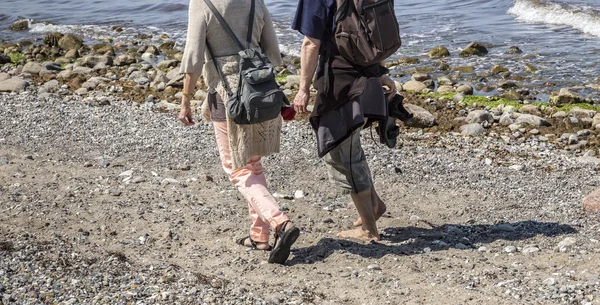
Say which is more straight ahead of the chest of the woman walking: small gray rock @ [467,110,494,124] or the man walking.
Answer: the small gray rock

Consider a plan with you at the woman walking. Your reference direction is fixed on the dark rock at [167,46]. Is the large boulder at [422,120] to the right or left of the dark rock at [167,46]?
right

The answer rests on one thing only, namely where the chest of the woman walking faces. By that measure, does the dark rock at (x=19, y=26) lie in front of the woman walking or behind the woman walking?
in front

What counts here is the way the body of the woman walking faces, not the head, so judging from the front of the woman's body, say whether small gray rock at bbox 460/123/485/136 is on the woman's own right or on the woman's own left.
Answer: on the woman's own right

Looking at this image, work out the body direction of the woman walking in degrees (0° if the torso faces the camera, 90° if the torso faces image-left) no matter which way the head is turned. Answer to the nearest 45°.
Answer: approximately 135°

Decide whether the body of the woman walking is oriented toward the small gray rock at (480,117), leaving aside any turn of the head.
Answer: no

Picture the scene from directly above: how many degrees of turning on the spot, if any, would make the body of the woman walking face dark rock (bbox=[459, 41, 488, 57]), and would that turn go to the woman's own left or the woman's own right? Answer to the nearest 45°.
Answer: approximately 90° to the woman's own right

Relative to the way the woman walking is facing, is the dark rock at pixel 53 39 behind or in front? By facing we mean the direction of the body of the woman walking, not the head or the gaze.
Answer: in front

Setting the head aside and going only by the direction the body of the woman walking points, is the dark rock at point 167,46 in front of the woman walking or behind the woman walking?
in front

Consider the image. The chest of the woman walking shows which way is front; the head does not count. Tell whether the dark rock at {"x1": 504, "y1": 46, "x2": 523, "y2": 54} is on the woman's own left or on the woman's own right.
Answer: on the woman's own right

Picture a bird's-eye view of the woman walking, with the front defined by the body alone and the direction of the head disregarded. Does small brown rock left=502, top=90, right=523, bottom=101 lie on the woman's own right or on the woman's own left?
on the woman's own right

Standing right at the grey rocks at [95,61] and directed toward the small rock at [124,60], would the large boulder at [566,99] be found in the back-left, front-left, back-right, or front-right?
front-right

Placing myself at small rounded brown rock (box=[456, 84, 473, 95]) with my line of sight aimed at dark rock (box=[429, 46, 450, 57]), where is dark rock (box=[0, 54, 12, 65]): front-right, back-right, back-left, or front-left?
front-left

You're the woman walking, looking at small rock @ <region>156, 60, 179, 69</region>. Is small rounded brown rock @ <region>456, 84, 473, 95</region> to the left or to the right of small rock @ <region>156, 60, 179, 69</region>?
right

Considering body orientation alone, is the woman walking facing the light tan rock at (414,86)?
no

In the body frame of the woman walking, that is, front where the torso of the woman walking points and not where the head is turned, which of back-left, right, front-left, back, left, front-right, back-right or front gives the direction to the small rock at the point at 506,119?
right
